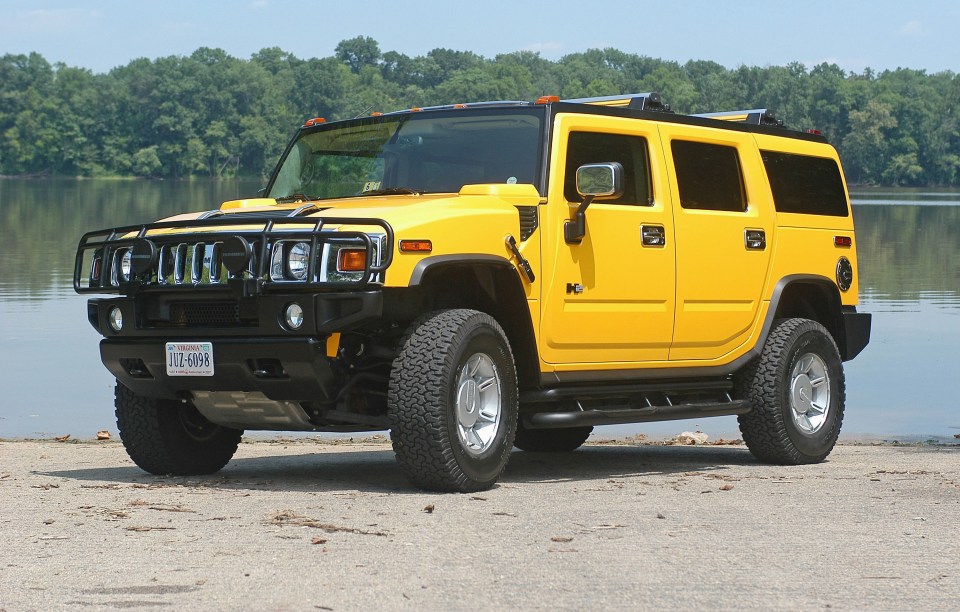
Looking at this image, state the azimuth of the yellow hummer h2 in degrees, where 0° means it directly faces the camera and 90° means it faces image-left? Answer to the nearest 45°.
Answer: approximately 45°
